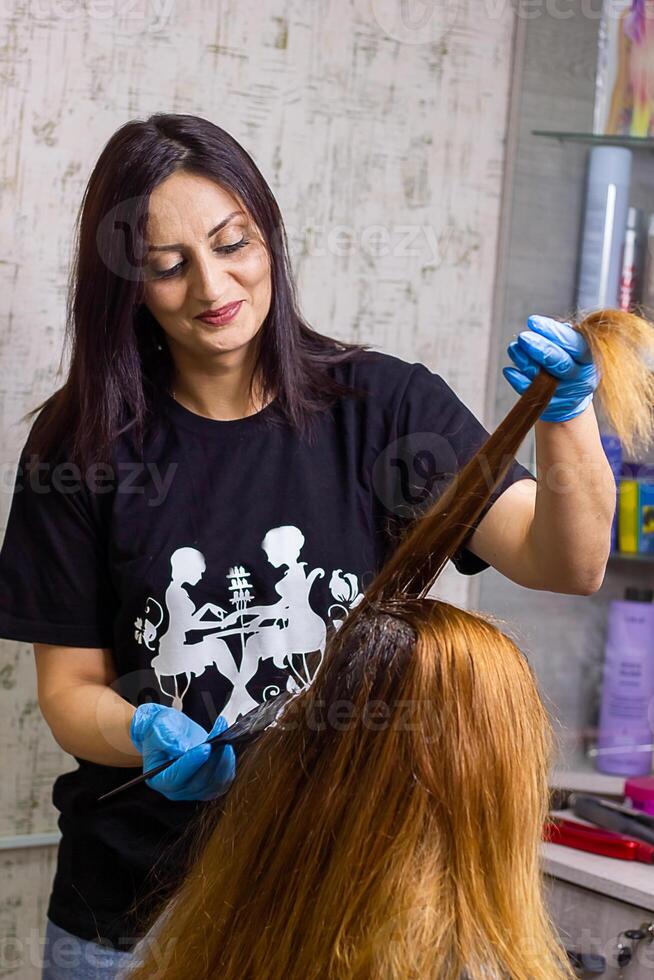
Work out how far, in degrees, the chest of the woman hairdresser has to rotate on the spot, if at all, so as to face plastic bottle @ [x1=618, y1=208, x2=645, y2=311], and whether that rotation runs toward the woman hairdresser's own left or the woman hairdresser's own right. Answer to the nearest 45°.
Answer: approximately 135° to the woman hairdresser's own left

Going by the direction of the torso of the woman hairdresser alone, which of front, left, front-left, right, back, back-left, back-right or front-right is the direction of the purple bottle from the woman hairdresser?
back-left

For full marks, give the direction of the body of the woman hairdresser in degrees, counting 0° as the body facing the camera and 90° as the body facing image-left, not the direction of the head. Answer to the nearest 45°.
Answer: approximately 0°

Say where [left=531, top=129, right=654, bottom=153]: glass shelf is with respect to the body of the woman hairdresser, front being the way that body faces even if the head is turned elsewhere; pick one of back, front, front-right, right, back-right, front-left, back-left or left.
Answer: back-left

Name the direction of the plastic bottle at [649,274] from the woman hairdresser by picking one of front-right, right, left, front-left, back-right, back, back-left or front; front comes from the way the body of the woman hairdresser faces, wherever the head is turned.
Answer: back-left

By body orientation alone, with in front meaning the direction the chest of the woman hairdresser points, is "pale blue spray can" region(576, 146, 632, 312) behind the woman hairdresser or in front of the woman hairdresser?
behind
